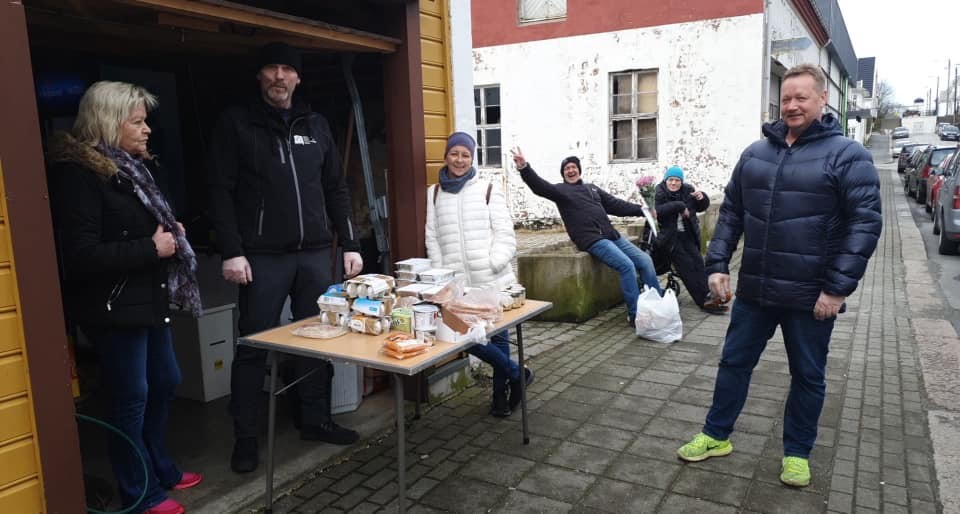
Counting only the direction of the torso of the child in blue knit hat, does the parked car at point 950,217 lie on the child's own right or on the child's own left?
on the child's own left

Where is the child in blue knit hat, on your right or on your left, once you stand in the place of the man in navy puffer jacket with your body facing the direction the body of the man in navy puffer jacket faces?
on your right

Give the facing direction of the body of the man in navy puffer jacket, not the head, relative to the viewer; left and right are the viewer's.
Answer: facing the viewer and to the left of the viewer

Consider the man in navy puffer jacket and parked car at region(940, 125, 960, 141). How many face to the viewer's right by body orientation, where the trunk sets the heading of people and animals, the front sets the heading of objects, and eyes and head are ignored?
0

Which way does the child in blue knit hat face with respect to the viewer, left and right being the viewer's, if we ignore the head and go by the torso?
facing the viewer and to the right of the viewer

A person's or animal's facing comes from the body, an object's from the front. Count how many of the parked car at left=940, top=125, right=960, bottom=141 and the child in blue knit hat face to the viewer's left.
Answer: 0

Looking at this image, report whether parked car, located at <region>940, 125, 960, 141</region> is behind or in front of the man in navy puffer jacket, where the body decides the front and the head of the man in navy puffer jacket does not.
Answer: behind

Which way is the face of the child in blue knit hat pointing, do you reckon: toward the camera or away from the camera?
toward the camera

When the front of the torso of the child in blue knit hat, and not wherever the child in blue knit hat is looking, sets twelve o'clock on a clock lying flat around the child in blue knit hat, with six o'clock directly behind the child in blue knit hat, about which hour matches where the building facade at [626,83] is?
The building facade is roughly at 7 o'clock from the child in blue knit hat.

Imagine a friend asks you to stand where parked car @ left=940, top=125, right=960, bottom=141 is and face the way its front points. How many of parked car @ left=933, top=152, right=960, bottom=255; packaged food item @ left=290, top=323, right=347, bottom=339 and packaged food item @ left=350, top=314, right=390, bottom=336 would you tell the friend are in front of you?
3
